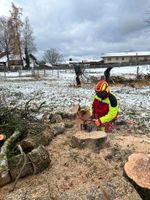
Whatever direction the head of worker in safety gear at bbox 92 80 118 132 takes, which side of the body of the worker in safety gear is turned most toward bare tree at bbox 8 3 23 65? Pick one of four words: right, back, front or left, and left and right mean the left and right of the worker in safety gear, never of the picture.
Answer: right

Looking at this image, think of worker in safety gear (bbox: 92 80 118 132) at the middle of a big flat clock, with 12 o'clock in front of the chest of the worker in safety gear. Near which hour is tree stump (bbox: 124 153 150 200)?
The tree stump is roughly at 10 o'clock from the worker in safety gear.

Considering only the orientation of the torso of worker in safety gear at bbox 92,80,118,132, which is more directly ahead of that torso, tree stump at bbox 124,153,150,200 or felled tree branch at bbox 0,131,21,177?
the felled tree branch

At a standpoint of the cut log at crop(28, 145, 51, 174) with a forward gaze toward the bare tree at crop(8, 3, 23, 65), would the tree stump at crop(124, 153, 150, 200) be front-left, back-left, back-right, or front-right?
back-right

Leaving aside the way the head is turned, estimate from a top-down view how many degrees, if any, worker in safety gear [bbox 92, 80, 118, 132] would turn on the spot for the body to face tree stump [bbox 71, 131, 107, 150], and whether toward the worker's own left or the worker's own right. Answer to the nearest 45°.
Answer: approximately 45° to the worker's own left

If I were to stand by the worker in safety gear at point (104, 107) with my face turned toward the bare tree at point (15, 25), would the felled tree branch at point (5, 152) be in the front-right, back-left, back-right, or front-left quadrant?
back-left

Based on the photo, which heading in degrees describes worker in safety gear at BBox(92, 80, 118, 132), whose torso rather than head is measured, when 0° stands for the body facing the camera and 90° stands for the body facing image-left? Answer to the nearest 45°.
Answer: approximately 45°

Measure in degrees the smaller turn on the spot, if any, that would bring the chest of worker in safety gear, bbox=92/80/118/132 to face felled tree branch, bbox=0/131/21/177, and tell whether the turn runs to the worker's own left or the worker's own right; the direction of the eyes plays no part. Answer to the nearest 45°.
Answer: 0° — they already face it

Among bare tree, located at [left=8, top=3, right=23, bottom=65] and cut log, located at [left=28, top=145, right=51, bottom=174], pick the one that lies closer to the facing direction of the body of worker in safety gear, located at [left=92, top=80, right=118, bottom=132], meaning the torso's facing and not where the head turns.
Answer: the cut log
